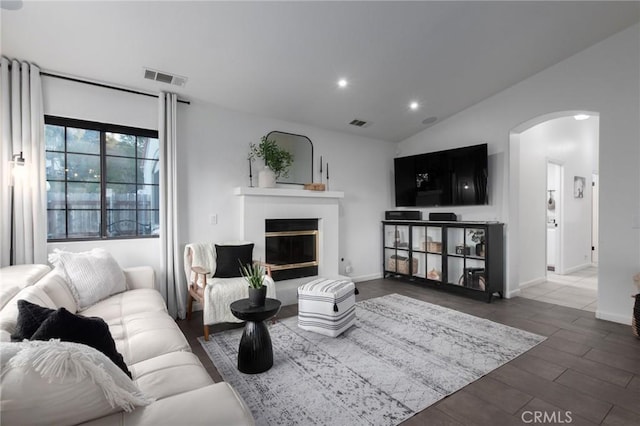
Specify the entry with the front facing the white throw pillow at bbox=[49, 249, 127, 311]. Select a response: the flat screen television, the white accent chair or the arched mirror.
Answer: the flat screen television

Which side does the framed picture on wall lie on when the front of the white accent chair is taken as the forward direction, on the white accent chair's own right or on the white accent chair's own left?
on the white accent chair's own left

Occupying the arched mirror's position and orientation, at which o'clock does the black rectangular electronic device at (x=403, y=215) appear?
The black rectangular electronic device is roughly at 10 o'clock from the arched mirror.

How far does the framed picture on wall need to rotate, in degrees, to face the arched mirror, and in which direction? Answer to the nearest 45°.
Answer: approximately 90° to its right

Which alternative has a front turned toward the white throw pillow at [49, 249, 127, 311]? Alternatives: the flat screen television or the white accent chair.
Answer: the flat screen television

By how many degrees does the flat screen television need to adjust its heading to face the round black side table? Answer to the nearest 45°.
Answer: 0° — it already faces it

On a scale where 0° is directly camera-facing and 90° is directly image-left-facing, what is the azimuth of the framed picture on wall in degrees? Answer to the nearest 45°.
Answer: approximately 315°

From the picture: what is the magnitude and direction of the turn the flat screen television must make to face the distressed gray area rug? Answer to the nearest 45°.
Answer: approximately 45° to its left

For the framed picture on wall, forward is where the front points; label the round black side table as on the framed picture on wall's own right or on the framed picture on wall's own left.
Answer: on the framed picture on wall's own right
